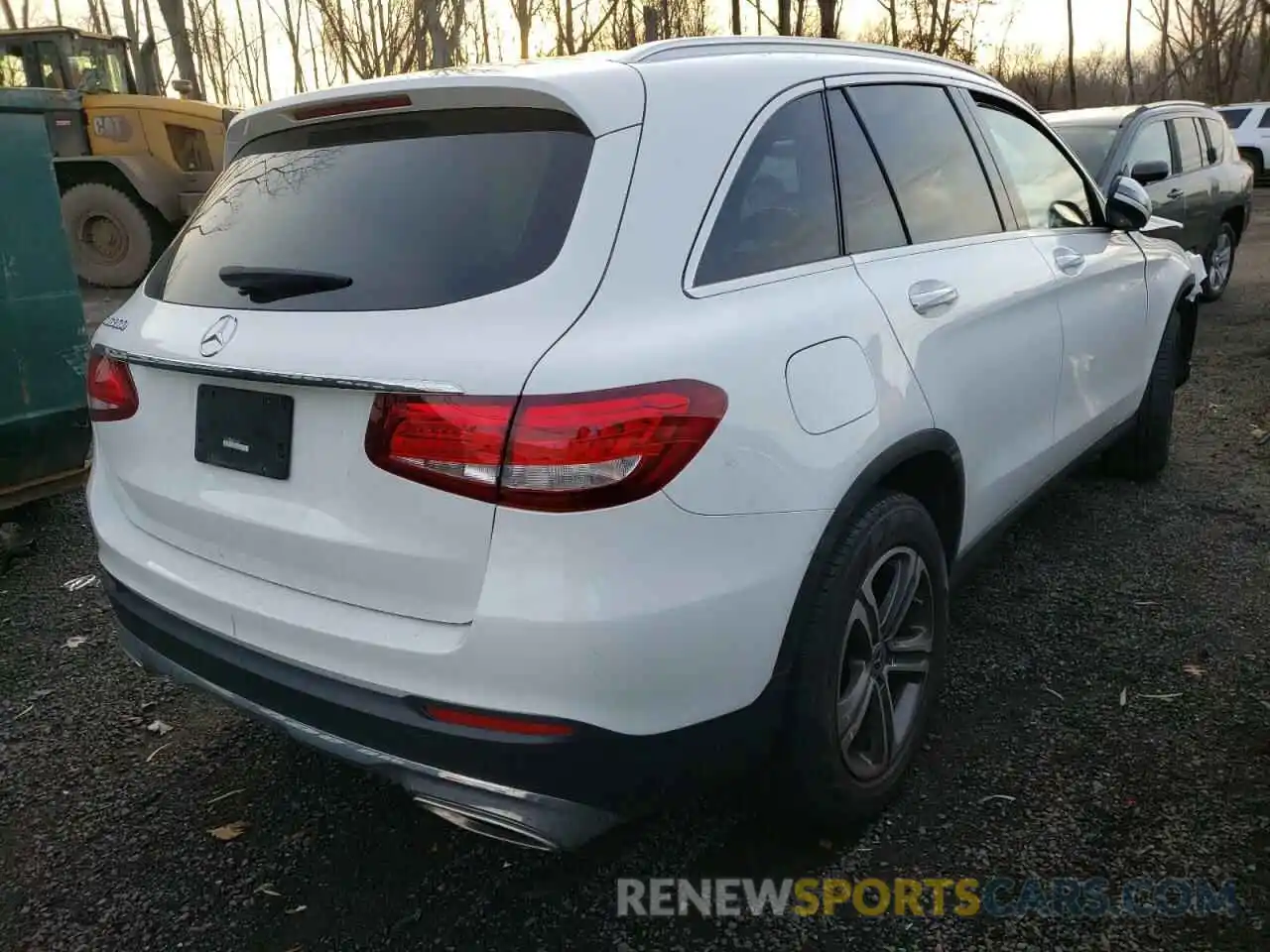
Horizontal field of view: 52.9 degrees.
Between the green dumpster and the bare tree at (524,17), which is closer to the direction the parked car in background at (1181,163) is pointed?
the green dumpster

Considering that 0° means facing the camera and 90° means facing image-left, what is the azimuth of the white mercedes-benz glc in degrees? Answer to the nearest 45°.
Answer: approximately 225°

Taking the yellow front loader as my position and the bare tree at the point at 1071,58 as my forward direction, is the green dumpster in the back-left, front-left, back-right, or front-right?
back-right

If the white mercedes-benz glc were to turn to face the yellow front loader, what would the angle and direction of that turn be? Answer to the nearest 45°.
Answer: approximately 90° to its left

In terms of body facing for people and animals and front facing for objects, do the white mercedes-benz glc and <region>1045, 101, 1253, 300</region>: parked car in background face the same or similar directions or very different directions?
very different directions

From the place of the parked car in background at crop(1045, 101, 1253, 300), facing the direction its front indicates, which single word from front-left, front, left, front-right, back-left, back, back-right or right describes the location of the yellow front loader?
front-right

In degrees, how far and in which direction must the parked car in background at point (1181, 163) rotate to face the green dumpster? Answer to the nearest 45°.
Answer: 0° — it already faces it

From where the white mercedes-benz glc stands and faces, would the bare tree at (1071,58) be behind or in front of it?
in front

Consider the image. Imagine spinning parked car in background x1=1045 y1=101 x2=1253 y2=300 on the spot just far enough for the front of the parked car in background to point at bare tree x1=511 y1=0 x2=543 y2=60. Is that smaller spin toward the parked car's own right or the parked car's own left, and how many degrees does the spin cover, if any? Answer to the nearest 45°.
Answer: approximately 90° to the parked car's own right

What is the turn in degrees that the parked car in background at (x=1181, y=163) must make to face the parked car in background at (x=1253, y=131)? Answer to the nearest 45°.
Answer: approximately 135° to its right

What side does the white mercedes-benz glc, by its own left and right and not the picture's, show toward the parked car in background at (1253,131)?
front

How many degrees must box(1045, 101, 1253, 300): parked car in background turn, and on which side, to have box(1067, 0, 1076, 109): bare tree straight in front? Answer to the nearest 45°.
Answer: approximately 135° to its right

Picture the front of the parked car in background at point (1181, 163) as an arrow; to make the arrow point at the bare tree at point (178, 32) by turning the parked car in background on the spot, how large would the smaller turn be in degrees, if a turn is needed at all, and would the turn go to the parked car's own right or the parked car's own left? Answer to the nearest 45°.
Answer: approximately 90° to the parked car's own right
